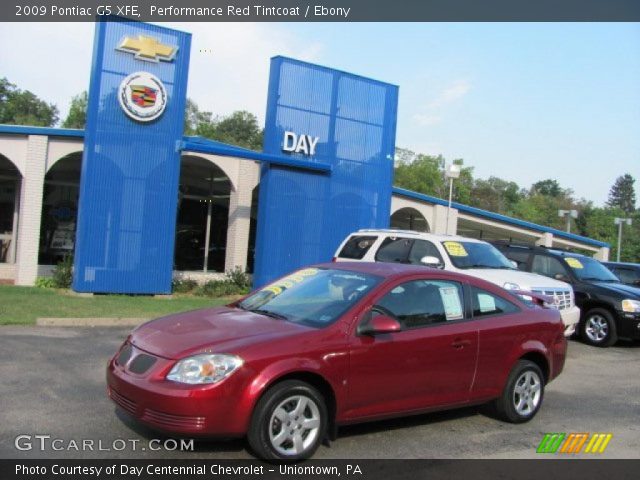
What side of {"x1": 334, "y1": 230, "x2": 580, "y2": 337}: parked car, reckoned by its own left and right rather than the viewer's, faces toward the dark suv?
left

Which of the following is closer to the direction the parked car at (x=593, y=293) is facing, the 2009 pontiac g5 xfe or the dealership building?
the 2009 pontiac g5 xfe

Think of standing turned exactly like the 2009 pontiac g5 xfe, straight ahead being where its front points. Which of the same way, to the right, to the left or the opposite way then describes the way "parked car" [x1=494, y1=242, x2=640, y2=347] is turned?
to the left

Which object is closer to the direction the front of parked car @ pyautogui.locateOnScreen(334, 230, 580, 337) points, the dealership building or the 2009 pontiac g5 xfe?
the 2009 pontiac g5 xfe

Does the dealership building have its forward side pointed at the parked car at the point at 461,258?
yes

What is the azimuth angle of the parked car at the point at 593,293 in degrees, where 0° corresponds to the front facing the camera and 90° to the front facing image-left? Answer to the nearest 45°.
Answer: approximately 315°

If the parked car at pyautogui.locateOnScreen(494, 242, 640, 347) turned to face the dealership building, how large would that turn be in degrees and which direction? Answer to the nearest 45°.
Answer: approximately 135° to its right

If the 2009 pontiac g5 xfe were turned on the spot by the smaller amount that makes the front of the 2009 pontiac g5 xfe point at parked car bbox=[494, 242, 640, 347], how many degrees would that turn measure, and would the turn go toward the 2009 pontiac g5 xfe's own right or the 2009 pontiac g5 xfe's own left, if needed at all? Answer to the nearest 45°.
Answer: approximately 180°

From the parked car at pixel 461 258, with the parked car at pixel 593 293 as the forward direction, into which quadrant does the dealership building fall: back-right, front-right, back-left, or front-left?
back-left

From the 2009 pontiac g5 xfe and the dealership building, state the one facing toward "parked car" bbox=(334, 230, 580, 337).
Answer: the dealership building
